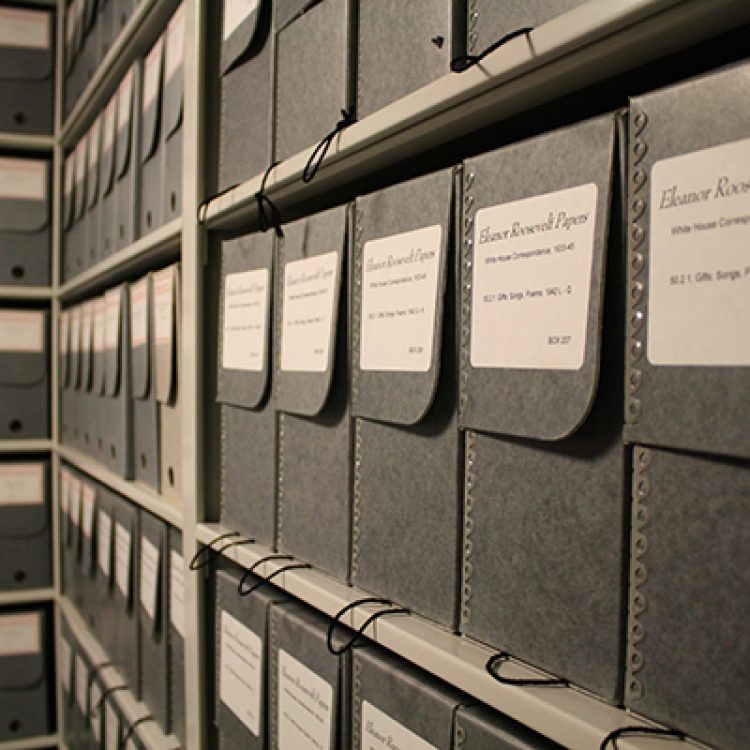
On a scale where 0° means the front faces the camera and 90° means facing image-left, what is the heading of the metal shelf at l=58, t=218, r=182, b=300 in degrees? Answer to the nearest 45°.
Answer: approximately 45°

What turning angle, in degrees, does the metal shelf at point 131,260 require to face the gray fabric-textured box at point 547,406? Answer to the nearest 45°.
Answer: approximately 45° to its left

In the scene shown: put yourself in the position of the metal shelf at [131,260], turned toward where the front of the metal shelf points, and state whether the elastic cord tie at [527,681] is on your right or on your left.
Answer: on your left

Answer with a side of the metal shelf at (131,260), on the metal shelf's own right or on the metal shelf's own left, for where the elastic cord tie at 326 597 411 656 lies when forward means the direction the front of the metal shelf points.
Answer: on the metal shelf's own left

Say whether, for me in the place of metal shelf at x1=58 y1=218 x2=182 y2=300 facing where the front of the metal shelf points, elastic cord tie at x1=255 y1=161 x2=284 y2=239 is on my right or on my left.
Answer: on my left

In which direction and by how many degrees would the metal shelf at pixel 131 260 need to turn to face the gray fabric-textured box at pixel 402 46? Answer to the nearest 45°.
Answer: approximately 45° to its left
